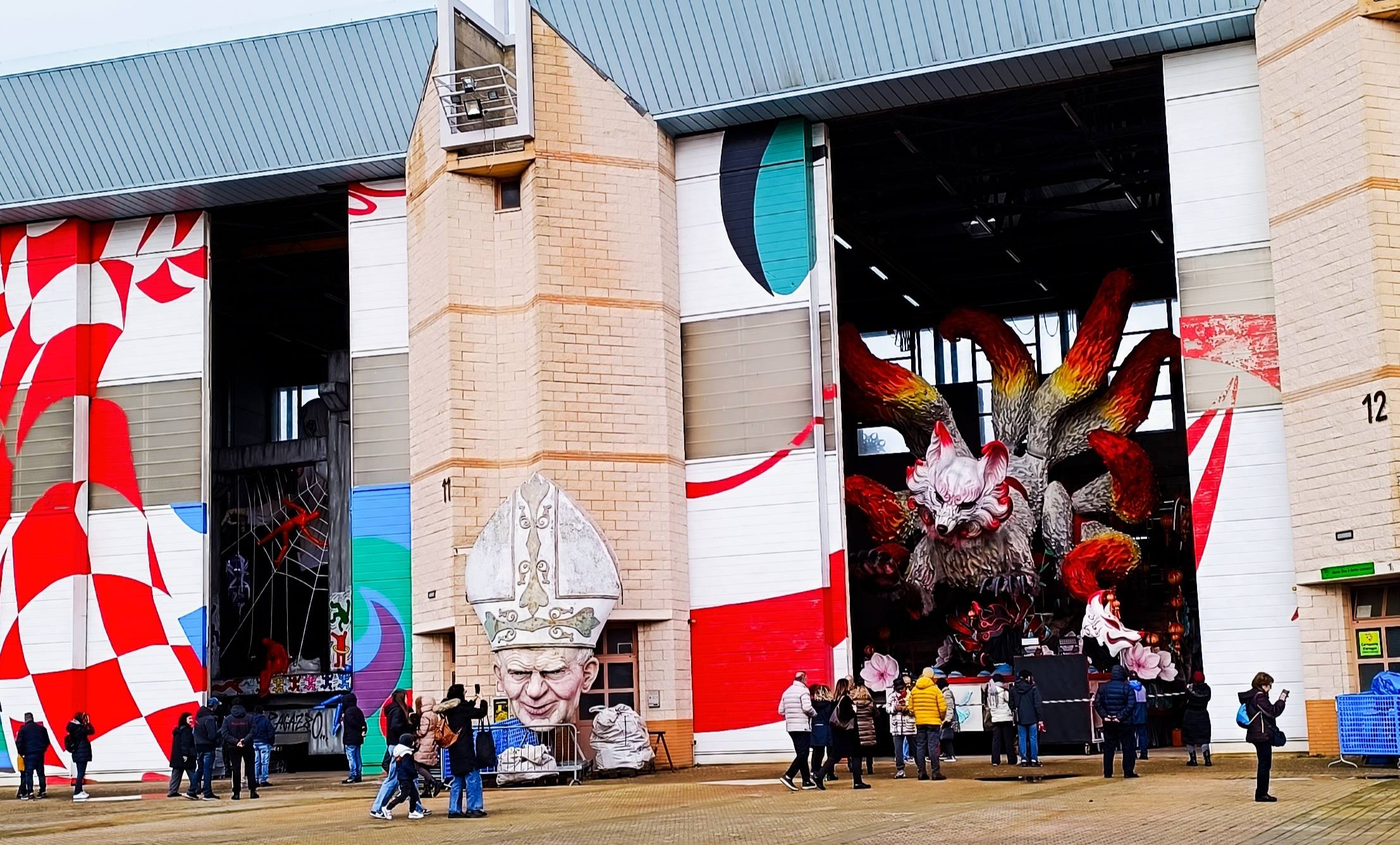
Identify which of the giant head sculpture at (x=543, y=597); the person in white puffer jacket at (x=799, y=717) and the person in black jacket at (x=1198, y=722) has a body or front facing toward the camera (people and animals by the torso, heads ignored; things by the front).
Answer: the giant head sculpture

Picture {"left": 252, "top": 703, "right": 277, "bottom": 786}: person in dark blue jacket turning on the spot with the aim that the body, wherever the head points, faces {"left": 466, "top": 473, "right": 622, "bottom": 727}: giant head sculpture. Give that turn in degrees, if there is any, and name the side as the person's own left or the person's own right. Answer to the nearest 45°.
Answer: approximately 135° to the person's own right

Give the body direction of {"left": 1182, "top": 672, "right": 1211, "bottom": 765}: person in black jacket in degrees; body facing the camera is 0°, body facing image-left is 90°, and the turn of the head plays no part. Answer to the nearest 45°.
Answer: approximately 180°

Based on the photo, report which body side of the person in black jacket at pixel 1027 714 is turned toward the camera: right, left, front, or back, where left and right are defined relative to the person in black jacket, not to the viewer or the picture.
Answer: back

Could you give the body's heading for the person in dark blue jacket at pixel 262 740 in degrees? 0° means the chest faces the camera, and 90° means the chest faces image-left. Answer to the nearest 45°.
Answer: approximately 180°

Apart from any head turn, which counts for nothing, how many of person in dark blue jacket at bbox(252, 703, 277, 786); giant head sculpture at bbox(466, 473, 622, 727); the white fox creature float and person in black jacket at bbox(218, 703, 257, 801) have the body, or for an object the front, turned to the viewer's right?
0

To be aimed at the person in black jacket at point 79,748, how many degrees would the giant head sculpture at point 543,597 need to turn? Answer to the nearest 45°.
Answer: approximately 90° to its right

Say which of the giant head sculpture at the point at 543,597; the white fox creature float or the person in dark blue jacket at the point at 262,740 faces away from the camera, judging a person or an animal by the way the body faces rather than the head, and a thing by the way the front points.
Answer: the person in dark blue jacket

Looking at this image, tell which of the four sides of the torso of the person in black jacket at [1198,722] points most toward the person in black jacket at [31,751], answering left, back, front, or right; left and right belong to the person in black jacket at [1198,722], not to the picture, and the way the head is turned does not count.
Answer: left

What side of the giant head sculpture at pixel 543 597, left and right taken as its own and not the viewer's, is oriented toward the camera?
front

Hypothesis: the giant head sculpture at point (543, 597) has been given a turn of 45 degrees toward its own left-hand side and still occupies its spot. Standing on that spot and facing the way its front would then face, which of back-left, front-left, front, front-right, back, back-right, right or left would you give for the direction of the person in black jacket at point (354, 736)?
back

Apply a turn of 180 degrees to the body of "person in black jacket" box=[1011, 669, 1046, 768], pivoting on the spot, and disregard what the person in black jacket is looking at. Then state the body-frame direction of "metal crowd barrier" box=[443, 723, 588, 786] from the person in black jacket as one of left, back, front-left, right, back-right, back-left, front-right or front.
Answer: right
